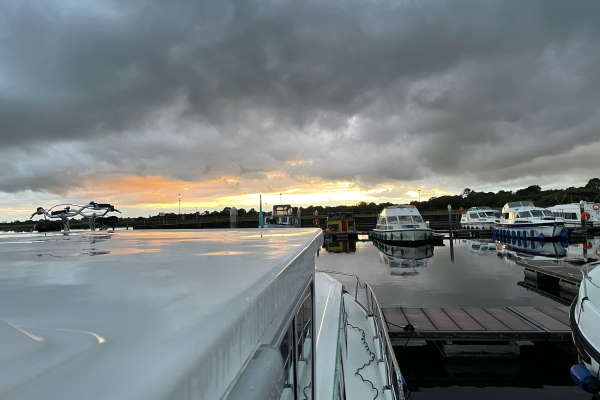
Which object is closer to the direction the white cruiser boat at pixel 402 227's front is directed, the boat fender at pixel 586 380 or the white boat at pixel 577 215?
the boat fender

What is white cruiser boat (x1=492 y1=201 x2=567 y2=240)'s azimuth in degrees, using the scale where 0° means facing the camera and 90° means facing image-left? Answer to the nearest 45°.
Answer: approximately 315°
